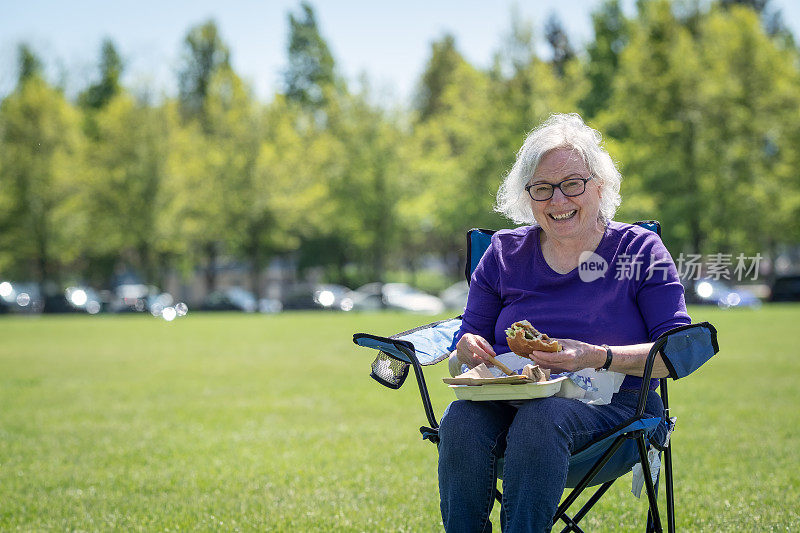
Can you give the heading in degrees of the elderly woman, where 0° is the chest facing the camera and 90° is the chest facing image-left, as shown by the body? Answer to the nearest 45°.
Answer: approximately 45°

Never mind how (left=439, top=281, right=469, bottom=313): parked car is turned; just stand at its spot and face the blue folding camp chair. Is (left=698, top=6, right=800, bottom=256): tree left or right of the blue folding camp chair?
left

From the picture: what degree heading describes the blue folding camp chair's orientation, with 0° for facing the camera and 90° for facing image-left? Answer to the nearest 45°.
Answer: approximately 45°

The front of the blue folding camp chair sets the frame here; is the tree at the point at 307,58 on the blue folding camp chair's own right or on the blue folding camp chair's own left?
on the blue folding camp chair's own right

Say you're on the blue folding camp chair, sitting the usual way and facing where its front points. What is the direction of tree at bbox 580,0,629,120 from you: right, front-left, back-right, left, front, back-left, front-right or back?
back-right

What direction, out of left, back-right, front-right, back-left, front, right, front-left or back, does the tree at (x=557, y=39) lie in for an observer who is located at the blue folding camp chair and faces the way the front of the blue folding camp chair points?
back-right

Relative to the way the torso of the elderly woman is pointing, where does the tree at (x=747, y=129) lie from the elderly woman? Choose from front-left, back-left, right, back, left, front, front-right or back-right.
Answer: back-right
